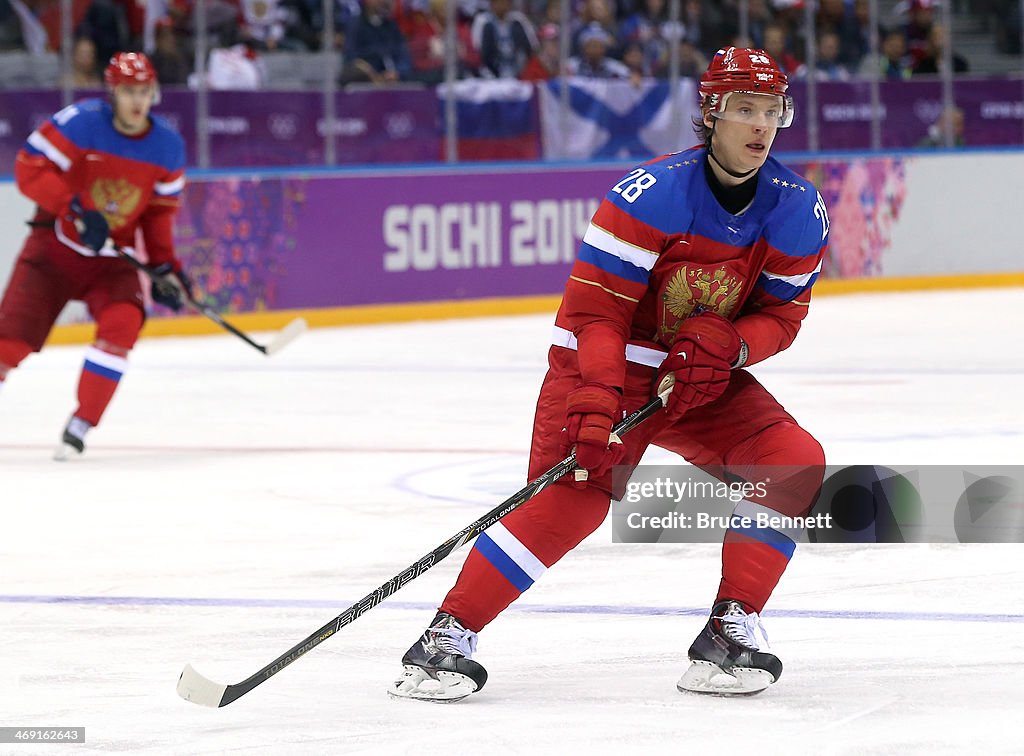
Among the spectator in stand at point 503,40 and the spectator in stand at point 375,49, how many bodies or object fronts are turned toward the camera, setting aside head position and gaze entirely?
2

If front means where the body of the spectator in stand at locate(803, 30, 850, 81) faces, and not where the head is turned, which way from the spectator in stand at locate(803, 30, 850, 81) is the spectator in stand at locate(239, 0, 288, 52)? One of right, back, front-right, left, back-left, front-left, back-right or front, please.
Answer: front-right

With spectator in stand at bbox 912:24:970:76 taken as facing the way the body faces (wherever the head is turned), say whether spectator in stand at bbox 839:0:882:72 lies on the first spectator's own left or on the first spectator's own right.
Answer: on the first spectator's own right

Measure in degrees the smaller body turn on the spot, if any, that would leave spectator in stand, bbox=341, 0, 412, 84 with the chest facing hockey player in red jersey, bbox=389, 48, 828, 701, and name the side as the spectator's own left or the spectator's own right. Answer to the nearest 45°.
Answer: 0° — they already face them

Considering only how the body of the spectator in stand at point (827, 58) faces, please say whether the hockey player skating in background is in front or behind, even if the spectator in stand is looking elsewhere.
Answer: in front
